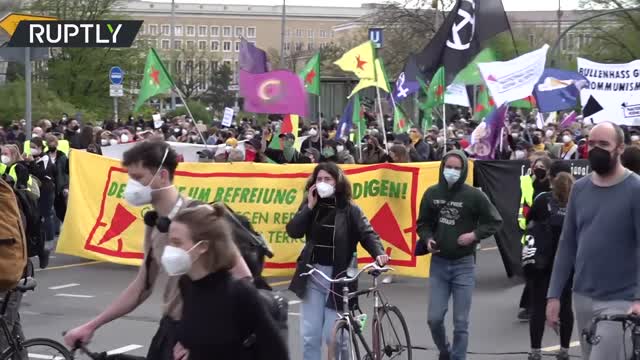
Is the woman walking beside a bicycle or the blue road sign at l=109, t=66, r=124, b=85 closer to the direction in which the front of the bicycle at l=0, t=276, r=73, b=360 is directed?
the woman walking beside a bicycle

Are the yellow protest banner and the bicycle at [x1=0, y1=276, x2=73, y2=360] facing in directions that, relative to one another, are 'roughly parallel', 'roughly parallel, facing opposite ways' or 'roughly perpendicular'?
roughly perpendicular

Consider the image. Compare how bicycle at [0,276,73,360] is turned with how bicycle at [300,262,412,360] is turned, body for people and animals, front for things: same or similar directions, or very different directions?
very different directions

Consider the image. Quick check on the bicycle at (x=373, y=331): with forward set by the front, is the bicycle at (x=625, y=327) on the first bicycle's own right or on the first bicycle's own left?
on the first bicycle's own left

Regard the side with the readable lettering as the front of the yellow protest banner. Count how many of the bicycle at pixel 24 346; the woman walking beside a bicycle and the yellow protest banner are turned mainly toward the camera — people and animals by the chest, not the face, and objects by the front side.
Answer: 2

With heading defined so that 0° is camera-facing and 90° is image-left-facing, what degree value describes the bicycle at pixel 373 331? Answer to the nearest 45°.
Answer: approximately 45°

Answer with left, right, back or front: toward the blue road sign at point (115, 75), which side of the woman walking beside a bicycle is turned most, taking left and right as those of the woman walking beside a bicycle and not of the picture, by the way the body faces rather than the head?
back
